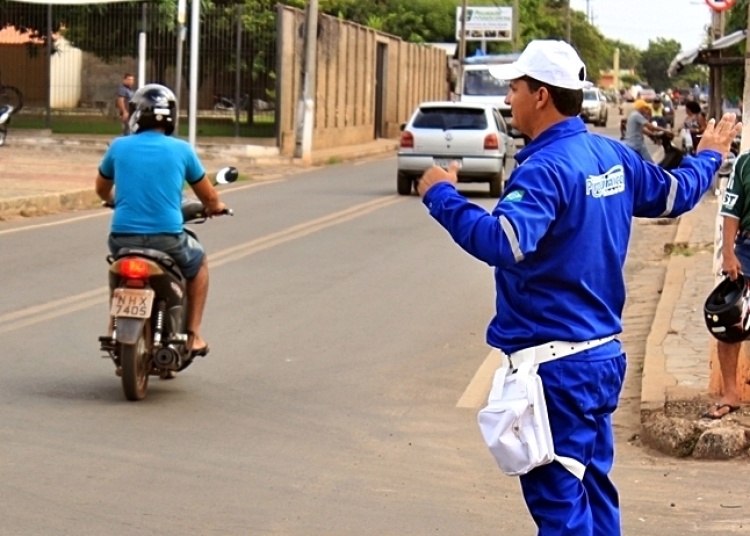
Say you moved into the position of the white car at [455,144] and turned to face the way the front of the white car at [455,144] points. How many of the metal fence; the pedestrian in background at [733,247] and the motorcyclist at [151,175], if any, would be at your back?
2

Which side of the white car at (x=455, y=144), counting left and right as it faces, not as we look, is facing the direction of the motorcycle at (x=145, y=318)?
back

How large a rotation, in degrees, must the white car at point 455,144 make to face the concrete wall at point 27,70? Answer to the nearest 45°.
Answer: approximately 45° to its left

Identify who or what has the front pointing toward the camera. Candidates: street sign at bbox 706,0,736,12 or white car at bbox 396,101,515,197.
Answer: the street sign

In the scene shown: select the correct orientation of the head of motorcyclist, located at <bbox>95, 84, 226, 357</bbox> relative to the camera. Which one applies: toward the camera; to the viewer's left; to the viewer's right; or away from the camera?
away from the camera

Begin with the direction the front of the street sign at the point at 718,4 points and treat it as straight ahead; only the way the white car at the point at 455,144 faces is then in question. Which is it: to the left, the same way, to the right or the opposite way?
the opposite way

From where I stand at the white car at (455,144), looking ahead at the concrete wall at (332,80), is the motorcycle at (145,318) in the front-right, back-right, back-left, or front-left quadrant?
back-left

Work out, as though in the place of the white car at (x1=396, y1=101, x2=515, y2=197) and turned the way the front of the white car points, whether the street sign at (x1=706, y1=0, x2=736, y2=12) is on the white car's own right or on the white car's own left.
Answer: on the white car's own right

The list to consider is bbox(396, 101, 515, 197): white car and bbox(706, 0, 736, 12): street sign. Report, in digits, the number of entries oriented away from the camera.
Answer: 1

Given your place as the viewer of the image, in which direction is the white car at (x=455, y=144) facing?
facing away from the viewer

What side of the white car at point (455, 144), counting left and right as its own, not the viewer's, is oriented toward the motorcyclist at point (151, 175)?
back

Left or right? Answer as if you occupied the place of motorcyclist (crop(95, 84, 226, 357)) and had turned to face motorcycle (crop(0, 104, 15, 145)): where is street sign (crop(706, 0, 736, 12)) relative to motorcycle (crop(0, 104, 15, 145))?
right

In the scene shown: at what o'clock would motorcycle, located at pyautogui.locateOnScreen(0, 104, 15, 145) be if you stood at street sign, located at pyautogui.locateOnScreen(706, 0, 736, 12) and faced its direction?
The motorcycle is roughly at 4 o'clock from the street sign.

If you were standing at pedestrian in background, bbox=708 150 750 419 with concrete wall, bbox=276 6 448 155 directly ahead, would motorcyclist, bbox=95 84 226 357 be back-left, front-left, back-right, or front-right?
front-left
